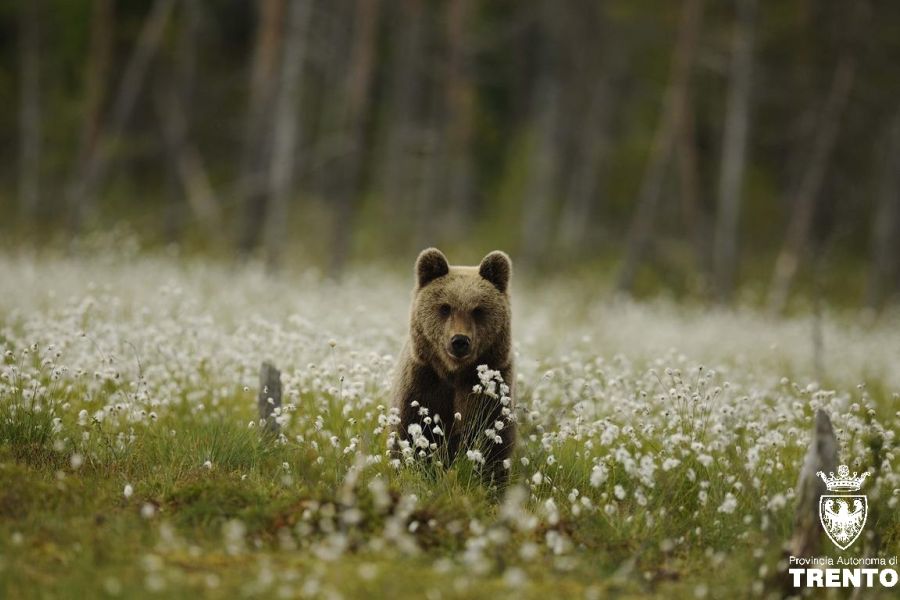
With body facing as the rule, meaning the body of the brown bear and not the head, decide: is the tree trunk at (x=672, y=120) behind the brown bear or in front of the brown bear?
behind

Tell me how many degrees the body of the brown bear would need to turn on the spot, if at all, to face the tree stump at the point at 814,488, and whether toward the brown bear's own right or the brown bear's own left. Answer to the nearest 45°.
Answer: approximately 45° to the brown bear's own left

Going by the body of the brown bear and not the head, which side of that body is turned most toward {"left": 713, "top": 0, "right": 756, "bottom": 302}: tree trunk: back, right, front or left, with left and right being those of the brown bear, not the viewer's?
back

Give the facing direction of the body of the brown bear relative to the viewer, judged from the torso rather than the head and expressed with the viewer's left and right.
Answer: facing the viewer

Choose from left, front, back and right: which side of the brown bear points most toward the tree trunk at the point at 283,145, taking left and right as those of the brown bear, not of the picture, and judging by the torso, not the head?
back

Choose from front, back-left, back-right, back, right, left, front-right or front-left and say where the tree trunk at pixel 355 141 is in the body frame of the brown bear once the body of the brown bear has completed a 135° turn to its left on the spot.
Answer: front-left

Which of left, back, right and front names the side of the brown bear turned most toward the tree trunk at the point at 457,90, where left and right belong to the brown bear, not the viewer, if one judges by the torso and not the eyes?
back

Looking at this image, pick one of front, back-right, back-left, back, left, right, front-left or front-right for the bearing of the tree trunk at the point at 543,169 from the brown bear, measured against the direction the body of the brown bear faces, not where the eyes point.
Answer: back

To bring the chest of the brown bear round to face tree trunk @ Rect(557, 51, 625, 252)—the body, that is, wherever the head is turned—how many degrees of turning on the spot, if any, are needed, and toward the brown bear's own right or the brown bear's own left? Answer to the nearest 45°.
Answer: approximately 180°
